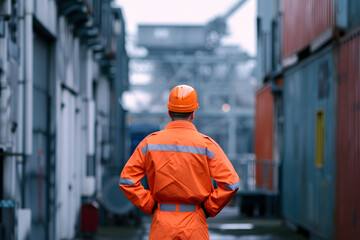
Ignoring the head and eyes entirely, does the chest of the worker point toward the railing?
yes

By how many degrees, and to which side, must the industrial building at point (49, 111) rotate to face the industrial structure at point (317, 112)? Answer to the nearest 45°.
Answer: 0° — it already faces it

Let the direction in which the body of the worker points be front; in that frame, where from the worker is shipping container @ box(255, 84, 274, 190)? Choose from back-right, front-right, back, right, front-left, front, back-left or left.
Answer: front

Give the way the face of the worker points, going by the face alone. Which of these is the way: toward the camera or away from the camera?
away from the camera

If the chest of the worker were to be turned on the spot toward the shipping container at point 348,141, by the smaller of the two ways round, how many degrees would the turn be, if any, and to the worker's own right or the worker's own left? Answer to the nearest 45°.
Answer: approximately 45° to the worker's own right

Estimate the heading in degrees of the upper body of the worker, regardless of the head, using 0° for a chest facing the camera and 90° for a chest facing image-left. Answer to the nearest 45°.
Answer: approximately 180°

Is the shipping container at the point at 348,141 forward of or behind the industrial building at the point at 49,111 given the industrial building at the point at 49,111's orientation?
forward

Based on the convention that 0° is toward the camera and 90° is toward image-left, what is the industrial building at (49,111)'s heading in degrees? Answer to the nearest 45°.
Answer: approximately 270°

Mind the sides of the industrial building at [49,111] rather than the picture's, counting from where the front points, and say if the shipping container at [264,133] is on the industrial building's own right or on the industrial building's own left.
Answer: on the industrial building's own left
